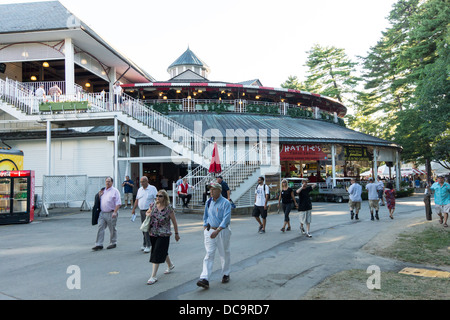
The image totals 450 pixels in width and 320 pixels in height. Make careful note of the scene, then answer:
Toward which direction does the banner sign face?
toward the camera

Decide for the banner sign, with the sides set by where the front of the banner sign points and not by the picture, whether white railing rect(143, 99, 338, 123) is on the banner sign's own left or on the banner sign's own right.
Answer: on the banner sign's own right

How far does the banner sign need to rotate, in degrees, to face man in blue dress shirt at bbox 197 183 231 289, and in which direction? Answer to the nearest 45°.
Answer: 0° — it already faces them

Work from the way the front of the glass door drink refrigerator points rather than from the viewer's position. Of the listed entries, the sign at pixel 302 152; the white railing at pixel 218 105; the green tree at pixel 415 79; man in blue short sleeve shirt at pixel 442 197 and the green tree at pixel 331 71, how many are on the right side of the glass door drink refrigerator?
0

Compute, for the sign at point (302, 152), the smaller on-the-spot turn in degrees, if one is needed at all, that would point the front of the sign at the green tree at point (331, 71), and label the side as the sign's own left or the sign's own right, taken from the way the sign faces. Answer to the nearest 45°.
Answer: approximately 180°

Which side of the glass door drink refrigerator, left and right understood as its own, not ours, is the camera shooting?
front

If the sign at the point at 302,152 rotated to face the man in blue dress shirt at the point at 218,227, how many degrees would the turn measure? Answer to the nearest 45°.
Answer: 0° — it already faces them

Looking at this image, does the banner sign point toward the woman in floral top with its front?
yes

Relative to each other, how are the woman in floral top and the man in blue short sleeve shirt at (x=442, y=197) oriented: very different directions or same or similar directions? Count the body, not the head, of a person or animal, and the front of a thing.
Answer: same or similar directions

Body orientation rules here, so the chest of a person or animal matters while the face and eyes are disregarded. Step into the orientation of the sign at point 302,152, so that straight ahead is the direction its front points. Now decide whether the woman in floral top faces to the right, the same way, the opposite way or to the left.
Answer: the same way

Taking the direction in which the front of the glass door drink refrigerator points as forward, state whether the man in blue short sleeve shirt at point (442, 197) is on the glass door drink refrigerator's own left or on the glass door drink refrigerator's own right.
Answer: on the glass door drink refrigerator's own left

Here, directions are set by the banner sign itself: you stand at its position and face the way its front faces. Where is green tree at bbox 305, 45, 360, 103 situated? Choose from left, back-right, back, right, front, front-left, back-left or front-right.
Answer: back

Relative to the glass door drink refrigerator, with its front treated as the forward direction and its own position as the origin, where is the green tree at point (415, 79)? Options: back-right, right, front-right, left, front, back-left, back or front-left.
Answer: left

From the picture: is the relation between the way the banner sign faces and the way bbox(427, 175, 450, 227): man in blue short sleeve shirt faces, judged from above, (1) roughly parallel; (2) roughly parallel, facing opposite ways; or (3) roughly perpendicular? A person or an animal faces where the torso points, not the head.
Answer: roughly parallel

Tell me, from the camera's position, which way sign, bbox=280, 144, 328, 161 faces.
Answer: facing the viewer

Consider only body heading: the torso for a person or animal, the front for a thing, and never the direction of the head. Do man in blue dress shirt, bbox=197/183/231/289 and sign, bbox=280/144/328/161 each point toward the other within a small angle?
no

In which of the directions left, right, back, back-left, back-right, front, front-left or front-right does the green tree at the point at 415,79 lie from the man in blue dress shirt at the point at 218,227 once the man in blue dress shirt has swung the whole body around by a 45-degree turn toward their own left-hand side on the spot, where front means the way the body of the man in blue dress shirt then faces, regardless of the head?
back-left

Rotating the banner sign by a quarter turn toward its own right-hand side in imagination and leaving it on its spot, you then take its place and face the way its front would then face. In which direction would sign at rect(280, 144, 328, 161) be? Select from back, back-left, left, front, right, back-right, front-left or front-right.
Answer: front-left

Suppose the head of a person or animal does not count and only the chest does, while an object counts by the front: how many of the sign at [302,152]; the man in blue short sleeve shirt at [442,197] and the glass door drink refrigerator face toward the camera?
3
